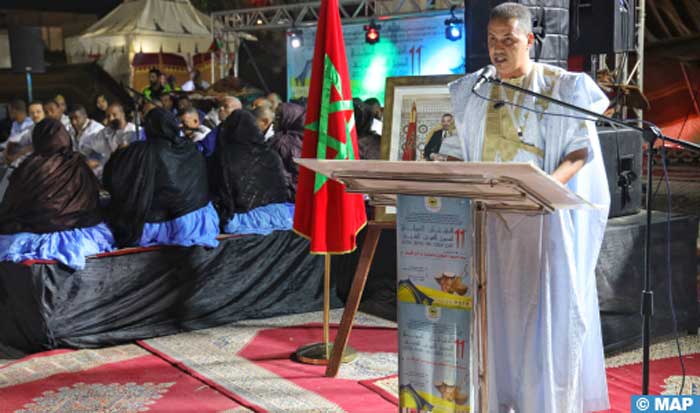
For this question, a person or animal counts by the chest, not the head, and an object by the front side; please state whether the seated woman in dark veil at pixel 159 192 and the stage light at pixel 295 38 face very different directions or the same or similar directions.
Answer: very different directions

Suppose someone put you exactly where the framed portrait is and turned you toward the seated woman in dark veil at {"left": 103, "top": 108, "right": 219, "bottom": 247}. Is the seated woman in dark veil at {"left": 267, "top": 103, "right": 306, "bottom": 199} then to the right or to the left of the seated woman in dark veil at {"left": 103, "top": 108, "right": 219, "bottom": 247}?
right

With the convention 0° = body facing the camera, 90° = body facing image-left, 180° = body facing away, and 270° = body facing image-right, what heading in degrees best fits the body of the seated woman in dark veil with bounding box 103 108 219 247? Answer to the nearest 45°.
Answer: approximately 180°

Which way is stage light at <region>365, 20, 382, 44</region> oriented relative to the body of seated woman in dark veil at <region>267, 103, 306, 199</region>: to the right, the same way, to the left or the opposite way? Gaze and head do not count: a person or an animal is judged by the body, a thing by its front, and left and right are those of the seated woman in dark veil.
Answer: the opposite way

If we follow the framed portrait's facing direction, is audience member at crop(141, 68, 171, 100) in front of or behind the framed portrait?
behind

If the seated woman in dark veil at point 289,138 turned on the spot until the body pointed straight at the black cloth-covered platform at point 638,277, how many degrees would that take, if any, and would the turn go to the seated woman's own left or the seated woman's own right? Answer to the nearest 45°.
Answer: approximately 135° to the seated woman's own right

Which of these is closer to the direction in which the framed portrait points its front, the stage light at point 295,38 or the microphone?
the microphone

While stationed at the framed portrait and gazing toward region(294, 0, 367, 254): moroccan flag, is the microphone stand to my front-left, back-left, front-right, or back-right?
back-left
